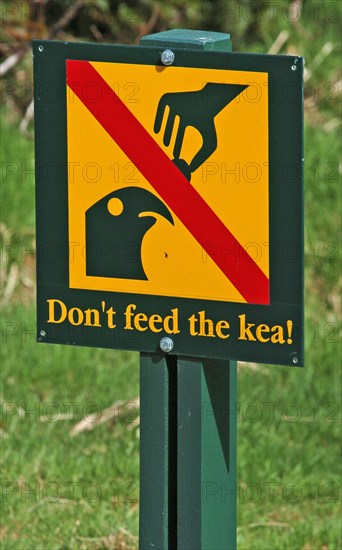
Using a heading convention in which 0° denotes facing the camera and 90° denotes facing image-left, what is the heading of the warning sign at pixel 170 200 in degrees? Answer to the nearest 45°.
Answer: approximately 45°
